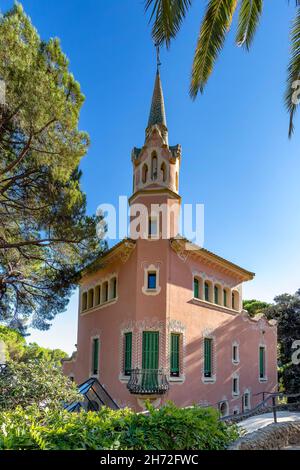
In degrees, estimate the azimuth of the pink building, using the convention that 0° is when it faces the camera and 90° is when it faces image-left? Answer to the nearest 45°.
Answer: approximately 0°

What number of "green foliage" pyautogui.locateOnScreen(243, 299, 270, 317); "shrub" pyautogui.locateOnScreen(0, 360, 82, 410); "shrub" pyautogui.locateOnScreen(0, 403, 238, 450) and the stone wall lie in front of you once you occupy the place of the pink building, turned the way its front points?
3

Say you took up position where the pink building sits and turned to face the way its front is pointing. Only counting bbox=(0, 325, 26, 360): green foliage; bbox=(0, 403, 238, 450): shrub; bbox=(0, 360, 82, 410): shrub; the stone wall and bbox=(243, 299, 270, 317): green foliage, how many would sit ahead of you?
3

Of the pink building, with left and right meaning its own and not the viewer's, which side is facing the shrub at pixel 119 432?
front

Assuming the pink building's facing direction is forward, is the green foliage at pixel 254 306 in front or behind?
behind

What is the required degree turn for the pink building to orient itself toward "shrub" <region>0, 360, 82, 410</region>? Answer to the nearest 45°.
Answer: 0° — it already faces it

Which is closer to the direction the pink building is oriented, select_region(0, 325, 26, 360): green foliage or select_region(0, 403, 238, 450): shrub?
the shrub

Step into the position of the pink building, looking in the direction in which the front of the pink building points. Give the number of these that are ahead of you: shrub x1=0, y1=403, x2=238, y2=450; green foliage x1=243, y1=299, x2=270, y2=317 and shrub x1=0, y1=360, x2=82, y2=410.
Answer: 2

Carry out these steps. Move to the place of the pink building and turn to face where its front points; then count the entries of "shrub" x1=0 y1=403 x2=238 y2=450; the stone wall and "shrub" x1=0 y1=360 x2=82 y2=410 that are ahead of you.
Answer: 3

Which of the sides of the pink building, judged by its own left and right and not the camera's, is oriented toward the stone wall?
front

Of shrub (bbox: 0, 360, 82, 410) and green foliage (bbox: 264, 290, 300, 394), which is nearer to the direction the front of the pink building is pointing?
the shrub

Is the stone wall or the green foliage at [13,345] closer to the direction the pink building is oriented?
the stone wall
